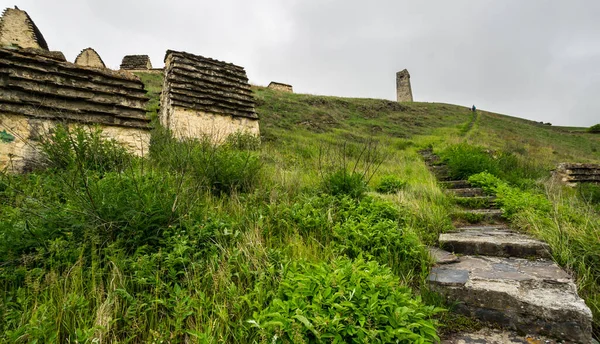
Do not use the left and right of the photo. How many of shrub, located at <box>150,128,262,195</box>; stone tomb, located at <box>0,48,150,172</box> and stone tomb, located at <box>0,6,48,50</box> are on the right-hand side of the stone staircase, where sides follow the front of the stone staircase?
3

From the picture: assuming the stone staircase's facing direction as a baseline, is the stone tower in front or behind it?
behind

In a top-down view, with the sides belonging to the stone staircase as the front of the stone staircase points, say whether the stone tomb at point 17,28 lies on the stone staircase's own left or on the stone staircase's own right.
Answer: on the stone staircase's own right

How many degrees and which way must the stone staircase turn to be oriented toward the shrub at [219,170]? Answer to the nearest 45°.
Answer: approximately 90° to its right

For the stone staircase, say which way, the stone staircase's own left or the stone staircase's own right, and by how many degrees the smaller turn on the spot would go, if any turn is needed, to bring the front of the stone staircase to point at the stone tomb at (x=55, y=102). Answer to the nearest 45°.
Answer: approximately 90° to the stone staircase's own right

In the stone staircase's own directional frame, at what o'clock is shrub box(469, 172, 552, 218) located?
The shrub is roughly at 6 o'clock from the stone staircase.

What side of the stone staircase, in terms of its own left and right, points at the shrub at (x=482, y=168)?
back

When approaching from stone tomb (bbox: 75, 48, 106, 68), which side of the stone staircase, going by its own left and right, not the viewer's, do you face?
right

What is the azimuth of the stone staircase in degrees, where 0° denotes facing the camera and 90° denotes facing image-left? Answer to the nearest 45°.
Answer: approximately 0°
